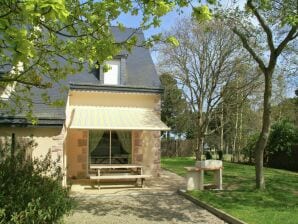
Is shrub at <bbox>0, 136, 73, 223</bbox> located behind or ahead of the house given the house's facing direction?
ahead

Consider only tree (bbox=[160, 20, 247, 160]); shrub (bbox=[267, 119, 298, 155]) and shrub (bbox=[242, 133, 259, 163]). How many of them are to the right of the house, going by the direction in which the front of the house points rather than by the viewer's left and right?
0

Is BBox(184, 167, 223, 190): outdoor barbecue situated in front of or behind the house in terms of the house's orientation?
in front

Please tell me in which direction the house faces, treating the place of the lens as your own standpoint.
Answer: facing the viewer

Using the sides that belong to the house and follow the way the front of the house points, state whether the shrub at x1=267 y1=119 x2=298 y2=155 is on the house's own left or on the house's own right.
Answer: on the house's own left

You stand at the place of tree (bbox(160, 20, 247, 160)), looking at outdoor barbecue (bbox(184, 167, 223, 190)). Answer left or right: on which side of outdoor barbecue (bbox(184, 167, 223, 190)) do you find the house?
right

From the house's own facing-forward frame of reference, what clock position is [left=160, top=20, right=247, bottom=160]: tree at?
The tree is roughly at 8 o'clock from the house.

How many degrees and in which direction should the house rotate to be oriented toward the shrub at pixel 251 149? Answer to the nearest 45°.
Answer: approximately 135° to its left

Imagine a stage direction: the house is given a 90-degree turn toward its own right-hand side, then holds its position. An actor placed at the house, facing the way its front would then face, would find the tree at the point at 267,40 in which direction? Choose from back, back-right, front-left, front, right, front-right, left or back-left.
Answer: back-left

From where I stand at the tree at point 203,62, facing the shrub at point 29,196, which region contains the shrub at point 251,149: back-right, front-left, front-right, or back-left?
back-left
